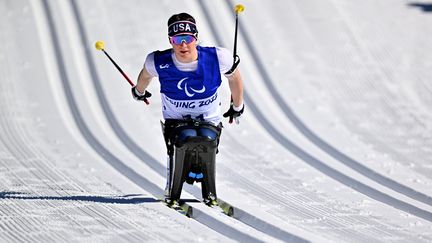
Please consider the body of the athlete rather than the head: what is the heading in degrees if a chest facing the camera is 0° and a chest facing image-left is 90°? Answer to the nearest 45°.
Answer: approximately 0°
